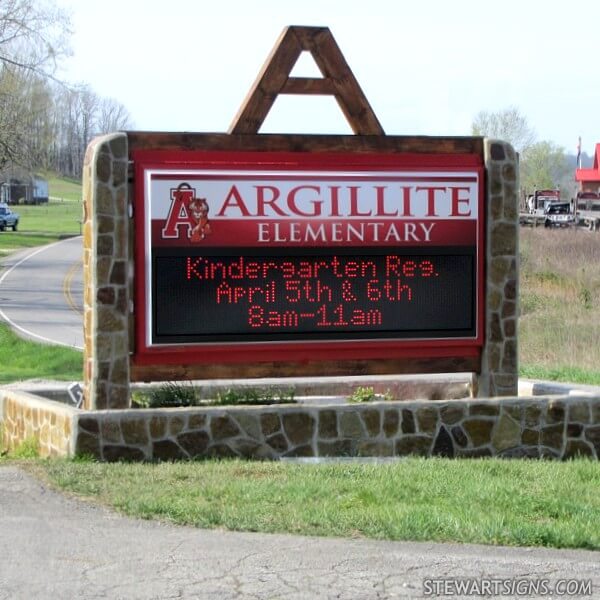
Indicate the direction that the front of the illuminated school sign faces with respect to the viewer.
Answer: facing the viewer

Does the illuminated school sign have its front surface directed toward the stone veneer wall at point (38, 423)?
no
